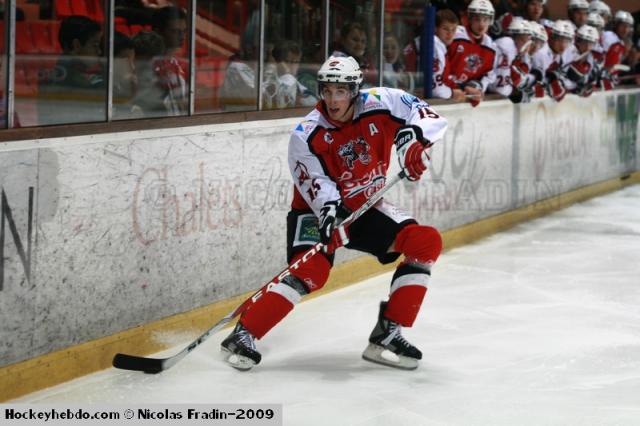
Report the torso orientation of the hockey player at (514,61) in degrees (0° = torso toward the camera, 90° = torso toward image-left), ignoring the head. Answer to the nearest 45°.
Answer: approximately 315°

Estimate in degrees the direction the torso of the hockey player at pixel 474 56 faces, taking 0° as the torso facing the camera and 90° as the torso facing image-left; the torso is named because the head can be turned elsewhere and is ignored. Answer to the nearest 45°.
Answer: approximately 0°

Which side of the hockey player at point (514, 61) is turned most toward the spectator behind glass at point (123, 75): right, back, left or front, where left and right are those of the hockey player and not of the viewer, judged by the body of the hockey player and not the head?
right

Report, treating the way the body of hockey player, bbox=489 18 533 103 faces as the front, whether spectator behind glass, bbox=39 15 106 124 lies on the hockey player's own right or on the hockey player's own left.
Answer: on the hockey player's own right

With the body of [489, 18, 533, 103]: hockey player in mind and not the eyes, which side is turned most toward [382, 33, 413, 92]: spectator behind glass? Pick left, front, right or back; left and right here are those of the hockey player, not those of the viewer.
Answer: right
